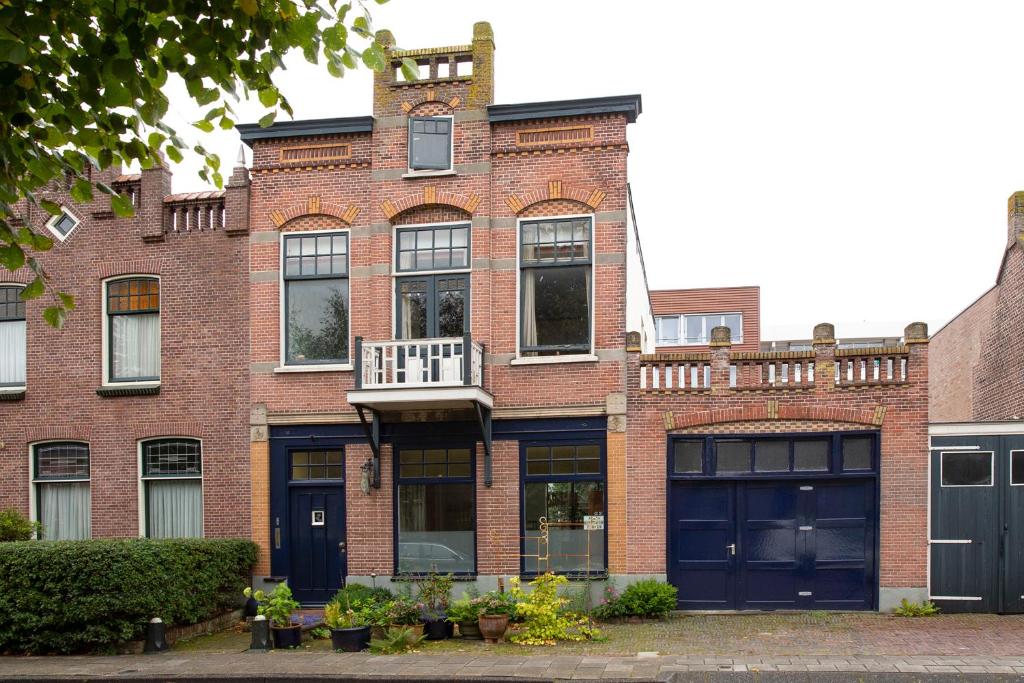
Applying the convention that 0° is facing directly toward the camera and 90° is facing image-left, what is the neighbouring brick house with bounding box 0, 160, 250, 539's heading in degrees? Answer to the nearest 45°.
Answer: approximately 0°

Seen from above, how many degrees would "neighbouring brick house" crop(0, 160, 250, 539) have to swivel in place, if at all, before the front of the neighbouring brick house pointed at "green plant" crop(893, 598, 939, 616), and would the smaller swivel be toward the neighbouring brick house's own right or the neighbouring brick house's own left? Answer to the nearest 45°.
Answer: approximately 45° to the neighbouring brick house's own left

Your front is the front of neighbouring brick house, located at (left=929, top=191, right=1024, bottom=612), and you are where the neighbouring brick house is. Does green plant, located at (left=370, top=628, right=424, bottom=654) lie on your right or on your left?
on your right

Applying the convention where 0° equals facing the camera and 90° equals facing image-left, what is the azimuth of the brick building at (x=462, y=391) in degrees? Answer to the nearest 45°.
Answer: approximately 0°

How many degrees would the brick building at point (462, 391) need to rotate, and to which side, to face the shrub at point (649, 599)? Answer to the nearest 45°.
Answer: approximately 45° to its left

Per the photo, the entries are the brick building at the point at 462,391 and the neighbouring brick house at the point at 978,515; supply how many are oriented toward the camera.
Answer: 2

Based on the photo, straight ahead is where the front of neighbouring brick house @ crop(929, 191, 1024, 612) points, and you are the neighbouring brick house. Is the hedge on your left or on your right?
on your right

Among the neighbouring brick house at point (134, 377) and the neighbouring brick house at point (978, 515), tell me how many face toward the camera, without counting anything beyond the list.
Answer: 2
